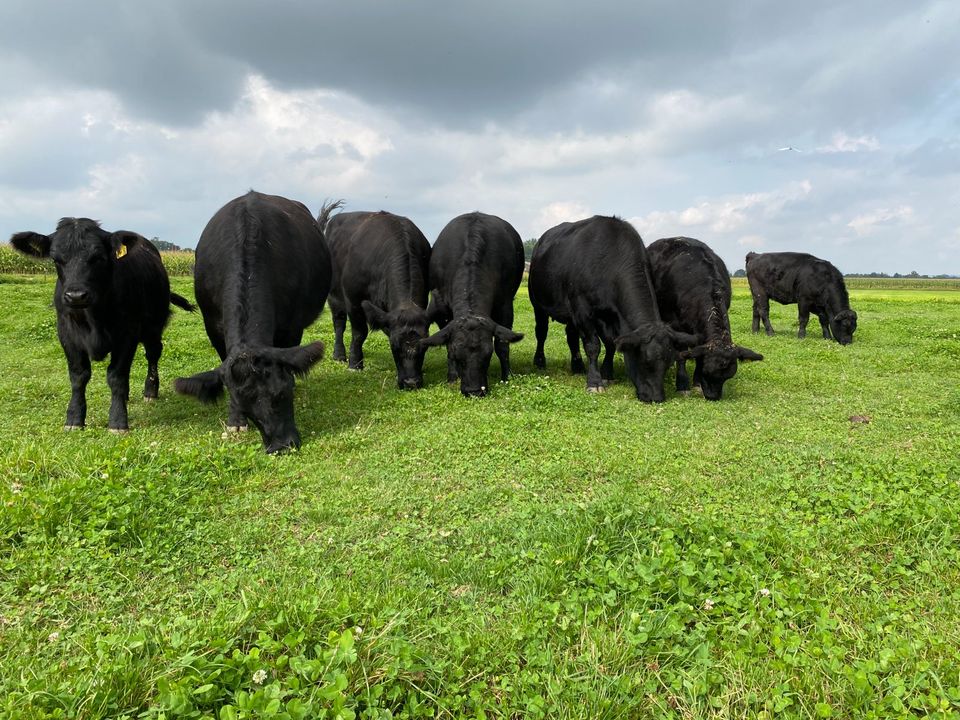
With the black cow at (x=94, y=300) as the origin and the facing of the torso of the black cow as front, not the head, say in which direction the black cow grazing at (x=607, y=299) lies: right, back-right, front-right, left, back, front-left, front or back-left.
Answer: back-left

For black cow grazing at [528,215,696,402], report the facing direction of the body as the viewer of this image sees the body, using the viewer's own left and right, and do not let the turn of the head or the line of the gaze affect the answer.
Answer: facing the viewer and to the right of the viewer

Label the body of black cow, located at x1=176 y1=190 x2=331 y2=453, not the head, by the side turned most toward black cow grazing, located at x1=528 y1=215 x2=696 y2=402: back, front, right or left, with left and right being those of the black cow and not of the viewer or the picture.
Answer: left

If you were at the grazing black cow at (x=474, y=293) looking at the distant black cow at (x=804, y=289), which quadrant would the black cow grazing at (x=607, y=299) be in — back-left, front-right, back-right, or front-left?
front-right

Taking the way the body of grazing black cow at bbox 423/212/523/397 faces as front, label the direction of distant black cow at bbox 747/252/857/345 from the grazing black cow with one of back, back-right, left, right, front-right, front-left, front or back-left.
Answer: back-left

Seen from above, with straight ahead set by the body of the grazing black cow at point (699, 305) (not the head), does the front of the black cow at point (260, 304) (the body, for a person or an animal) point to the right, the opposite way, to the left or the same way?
the same way

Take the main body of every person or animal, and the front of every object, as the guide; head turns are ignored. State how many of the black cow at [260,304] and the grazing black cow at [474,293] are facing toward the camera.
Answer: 2

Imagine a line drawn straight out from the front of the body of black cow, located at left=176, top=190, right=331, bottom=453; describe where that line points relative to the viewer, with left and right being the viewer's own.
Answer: facing the viewer

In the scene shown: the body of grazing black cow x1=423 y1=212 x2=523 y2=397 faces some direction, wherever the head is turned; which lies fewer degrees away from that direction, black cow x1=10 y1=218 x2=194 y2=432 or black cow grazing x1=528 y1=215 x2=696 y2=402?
the black cow x1=10 y1=218 x2=194 y2=432

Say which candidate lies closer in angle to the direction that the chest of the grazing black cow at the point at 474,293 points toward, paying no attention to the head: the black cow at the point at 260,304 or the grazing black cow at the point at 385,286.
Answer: the black cow

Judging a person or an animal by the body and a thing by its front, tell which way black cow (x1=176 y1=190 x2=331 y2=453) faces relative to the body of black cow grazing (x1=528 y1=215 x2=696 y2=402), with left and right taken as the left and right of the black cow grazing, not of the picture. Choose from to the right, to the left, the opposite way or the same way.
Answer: the same way

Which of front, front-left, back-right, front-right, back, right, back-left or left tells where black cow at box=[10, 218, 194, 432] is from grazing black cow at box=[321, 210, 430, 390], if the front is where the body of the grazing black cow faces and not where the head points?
right

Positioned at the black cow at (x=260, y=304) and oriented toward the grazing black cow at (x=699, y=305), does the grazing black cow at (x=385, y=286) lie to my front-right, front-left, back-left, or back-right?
front-left

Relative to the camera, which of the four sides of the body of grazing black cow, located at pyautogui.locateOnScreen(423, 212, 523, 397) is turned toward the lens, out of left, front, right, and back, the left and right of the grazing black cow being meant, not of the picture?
front

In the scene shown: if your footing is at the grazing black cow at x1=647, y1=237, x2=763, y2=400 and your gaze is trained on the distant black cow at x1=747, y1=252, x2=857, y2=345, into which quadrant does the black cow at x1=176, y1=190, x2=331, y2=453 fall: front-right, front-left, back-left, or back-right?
back-left

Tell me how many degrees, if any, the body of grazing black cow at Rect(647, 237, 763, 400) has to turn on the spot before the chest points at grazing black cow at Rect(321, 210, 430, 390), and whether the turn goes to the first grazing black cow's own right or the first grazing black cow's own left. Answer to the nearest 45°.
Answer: approximately 135° to the first grazing black cow's own right

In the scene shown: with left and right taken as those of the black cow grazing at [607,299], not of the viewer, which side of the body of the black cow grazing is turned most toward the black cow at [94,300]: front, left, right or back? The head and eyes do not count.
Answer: right
